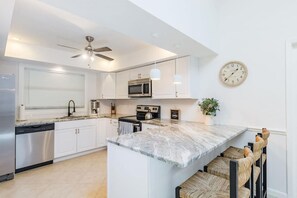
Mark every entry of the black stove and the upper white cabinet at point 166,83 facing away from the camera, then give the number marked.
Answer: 0

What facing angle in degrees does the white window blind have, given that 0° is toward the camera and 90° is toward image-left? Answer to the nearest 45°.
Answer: approximately 315°

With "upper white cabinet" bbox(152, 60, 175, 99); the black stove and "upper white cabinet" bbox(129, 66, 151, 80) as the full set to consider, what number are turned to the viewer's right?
0

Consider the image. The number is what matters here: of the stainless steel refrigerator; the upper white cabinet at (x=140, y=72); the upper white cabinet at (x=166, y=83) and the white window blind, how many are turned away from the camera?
0

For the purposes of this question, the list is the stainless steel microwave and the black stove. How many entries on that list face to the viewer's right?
0

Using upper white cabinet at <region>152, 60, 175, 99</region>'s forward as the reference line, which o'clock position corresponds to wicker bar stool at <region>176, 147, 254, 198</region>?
The wicker bar stool is roughly at 10 o'clock from the upper white cabinet.

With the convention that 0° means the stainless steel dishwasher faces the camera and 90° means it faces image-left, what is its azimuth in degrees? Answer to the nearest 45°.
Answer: approximately 315°

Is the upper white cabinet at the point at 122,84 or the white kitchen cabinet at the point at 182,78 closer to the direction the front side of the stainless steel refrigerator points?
the white kitchen cabinet

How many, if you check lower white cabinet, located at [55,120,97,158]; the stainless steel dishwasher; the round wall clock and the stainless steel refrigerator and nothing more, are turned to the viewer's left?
0

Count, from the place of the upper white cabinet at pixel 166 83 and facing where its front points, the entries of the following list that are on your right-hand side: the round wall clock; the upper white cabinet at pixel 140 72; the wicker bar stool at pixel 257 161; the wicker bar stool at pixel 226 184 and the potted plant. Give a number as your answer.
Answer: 1

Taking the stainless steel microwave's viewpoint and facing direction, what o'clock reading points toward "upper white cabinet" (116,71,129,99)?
The upper white cabinet is roughly at 3 o'clock from the stainless steel microwave.

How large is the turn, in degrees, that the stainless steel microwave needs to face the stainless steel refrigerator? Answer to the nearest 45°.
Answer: approximately 45° to its right

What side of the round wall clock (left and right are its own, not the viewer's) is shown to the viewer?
front

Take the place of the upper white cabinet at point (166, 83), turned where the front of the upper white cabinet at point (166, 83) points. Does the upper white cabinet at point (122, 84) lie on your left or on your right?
on your right
